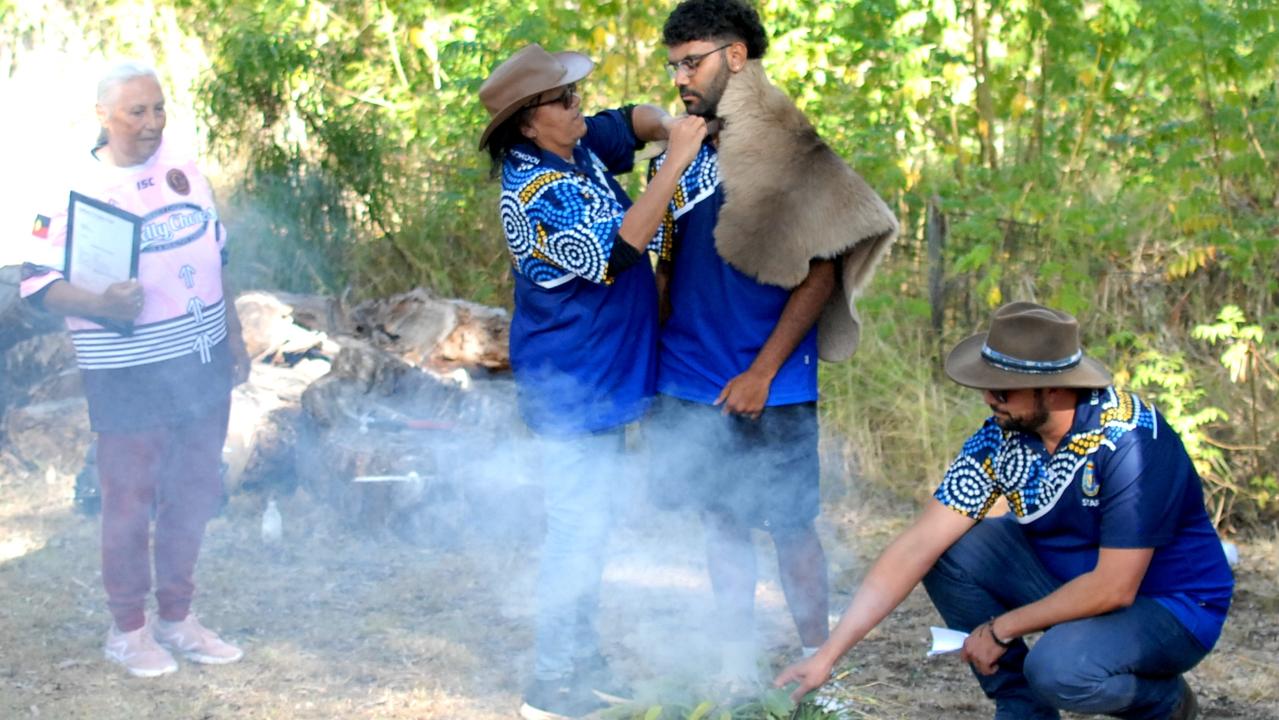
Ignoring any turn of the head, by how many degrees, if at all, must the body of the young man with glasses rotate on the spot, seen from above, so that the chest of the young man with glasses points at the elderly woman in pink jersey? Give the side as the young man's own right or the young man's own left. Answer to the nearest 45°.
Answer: approximately 45° to the young man's own right

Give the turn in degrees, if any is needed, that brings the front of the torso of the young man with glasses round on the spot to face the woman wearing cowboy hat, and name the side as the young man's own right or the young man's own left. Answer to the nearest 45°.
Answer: approximately 45° to the young man's own right

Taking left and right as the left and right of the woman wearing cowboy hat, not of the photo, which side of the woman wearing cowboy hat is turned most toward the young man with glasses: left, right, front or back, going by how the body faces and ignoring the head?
front

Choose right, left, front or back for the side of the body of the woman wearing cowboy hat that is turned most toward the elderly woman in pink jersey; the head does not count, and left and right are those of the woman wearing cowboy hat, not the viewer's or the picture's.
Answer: back

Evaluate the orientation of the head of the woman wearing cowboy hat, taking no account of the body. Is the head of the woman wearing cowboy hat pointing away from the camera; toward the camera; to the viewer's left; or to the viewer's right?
to the viewer's right

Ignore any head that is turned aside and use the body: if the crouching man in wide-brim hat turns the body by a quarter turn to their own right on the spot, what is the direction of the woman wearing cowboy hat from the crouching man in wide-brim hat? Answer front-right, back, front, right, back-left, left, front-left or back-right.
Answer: front-left

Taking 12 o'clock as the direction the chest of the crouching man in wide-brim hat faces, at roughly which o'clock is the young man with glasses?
The young man with glasses is roughly at 2 o'clock from the crouching man in wide-brim hat.

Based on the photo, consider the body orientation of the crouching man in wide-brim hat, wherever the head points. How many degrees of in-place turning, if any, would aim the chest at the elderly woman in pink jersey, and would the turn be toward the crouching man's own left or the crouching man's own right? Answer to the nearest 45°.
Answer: approximately 45° to the crouching man's own right

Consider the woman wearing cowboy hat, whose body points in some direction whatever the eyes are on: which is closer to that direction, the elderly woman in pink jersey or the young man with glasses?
the young man with glasses

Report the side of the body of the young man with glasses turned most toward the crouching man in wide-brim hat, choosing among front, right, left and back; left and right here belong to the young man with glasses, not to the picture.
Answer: left

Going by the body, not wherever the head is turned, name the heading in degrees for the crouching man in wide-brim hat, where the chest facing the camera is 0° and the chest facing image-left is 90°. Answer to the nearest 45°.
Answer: approximately 45°

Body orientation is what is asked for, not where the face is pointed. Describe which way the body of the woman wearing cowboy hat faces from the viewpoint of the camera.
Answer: to the viewer's right
